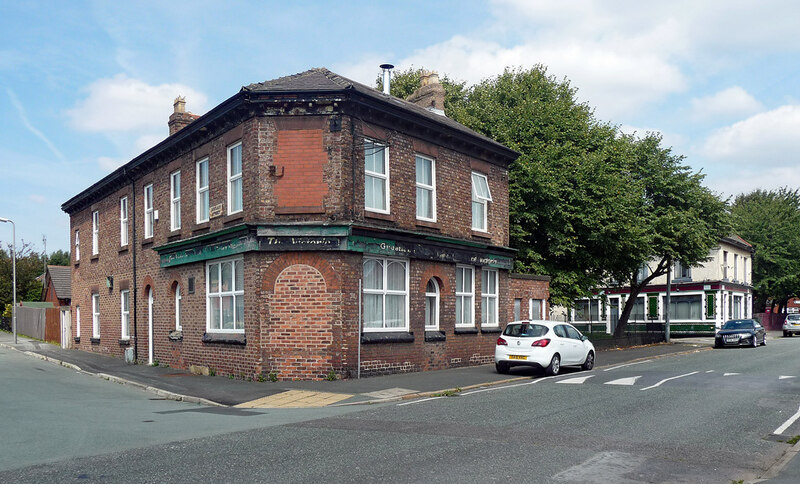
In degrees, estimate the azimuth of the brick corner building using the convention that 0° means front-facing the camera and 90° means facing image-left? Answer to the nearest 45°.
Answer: approximately 0°

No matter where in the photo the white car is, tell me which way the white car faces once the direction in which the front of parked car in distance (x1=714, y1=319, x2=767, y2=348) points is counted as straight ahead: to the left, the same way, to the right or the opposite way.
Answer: the opposite way

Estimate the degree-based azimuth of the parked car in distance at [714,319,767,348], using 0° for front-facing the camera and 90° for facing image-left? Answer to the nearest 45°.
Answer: approximately 45°

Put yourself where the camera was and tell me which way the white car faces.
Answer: facing away from the viewer and to the right of the viewer

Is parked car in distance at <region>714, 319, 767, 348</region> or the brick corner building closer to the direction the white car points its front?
the parked car in distance

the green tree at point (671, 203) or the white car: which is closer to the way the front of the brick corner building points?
the white car

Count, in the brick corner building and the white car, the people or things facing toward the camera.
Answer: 1

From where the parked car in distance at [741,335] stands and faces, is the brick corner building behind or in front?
in front
